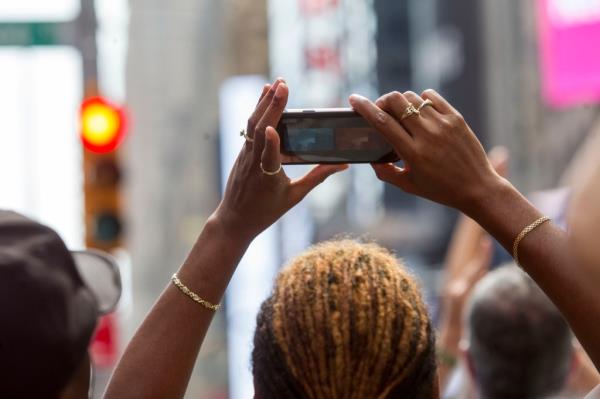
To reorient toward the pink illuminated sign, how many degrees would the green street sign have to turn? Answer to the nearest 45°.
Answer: approximately 135° to its left

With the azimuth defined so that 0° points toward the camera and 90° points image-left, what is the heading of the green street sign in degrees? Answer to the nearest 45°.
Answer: approximately 0°

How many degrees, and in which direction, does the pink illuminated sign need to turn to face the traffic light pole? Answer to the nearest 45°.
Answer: approximately 45° to its right

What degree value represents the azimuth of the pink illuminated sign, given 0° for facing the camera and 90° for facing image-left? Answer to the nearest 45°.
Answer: approximately 0°

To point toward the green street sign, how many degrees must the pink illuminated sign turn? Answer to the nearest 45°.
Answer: approximately 45° to its right

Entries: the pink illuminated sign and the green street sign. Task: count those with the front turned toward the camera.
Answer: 2
